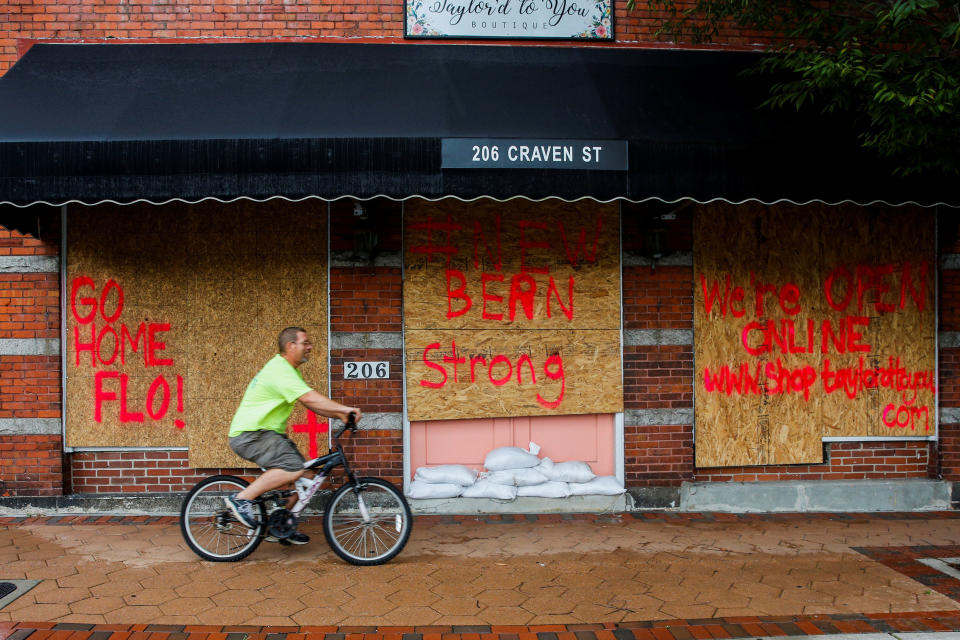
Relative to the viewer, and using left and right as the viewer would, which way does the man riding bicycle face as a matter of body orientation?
facing to the right of the viewer

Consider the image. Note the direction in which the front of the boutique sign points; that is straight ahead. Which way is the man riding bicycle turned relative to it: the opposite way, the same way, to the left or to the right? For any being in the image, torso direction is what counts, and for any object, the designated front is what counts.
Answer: to the left

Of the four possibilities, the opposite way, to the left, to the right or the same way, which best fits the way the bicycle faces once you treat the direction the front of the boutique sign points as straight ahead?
to the left

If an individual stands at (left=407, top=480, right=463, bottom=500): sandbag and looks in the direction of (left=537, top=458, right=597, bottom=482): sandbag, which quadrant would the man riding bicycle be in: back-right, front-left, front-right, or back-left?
back-right

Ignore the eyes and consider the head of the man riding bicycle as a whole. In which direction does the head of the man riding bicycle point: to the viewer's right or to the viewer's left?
to the viewer's right

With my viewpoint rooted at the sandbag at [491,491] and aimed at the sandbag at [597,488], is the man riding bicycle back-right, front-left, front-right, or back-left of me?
back-right

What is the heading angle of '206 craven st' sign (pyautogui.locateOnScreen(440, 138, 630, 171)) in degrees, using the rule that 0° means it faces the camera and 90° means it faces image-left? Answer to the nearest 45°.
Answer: approximately 0°

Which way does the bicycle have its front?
to the viewer's right

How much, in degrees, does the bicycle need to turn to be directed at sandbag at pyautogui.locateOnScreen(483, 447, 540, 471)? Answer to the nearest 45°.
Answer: approximately 45° to its left

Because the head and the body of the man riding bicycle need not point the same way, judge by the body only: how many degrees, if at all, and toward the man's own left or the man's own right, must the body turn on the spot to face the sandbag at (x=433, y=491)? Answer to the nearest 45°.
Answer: approximately 45° to the man's own left
